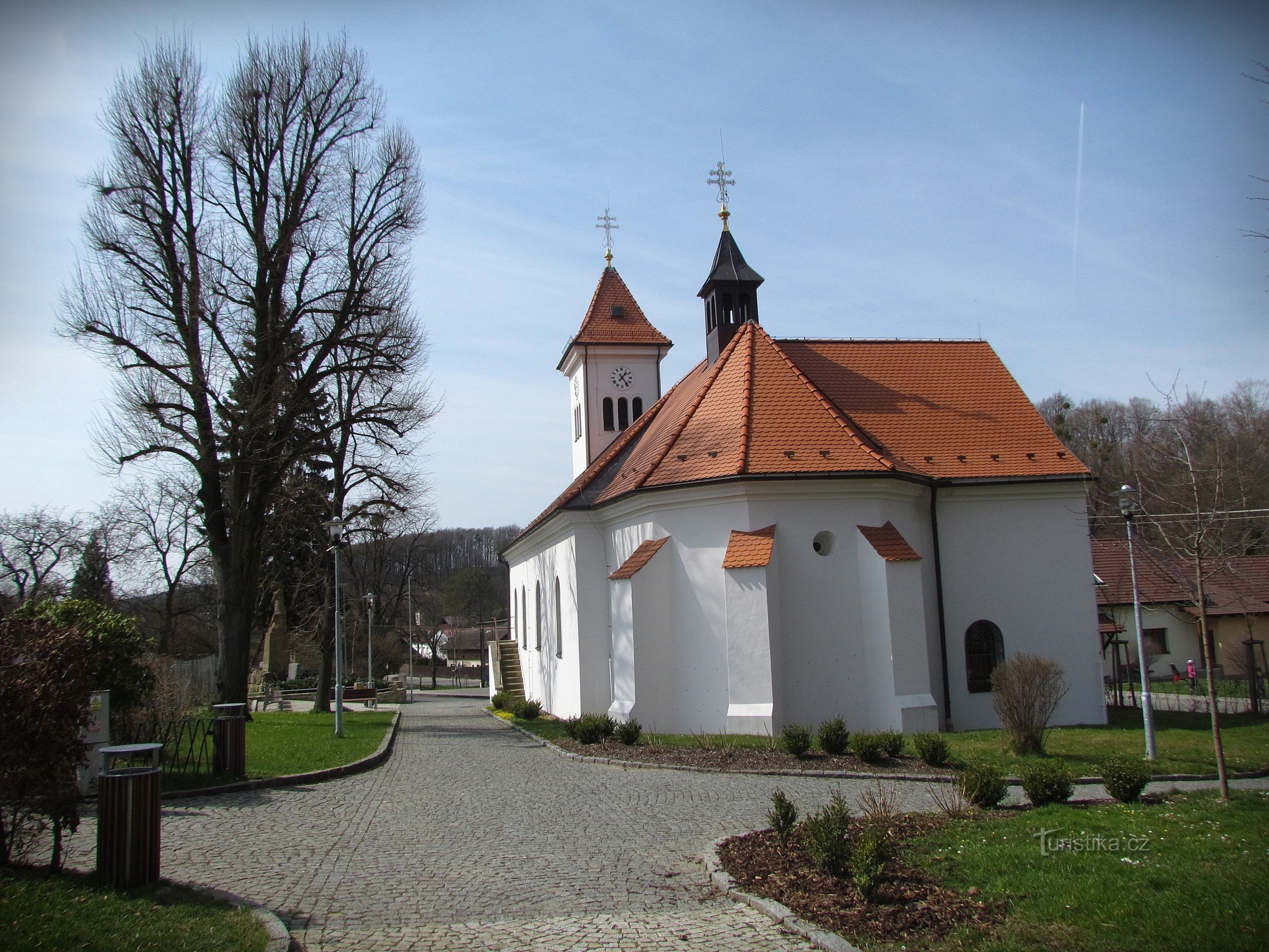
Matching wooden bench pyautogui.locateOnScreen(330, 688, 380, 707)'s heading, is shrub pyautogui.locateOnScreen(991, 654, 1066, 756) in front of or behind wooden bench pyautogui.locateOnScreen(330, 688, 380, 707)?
in front

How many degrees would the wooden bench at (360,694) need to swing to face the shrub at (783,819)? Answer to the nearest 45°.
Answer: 0° — it already faces it

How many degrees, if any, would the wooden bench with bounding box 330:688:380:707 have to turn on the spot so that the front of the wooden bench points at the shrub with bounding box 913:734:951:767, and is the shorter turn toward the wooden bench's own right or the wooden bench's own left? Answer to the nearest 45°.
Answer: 0° — it already faces it

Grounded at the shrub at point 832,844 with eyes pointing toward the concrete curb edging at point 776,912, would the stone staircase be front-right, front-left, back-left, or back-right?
back-right

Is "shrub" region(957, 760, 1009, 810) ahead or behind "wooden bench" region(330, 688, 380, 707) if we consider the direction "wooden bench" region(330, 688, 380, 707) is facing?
ahead

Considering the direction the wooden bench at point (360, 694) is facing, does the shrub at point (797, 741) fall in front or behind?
in front

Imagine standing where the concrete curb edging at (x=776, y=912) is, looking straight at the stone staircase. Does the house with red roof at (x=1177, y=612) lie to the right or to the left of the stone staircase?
right
